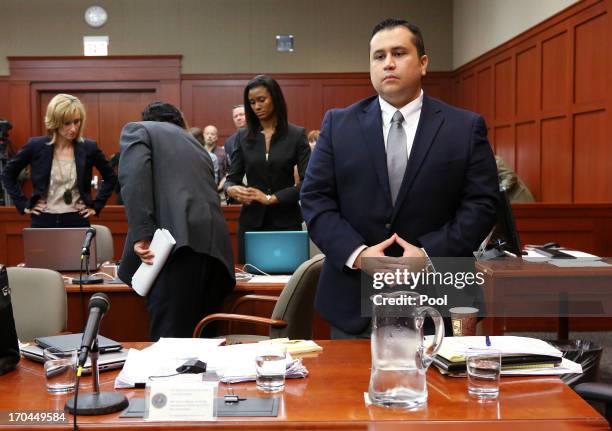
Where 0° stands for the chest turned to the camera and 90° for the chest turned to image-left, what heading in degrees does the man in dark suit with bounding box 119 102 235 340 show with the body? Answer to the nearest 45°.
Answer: approximately 135°

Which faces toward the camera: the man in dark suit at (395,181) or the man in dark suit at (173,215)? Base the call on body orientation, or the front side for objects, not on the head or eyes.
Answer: the man in dark suit at (395,181)

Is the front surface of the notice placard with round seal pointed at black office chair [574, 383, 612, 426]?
no

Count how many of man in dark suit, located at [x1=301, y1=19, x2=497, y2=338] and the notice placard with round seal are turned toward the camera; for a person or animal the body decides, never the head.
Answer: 2

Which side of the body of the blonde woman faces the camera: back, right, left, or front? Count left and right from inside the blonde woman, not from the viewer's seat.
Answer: front

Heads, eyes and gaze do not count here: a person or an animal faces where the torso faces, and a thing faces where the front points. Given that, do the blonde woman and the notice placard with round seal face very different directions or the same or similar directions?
same or similar directions

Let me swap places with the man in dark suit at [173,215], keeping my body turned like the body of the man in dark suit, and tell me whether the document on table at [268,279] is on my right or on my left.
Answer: on my right

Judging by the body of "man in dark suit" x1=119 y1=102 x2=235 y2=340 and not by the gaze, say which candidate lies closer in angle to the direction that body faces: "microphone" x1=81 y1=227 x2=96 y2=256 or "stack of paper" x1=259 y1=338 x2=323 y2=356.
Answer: the microphone

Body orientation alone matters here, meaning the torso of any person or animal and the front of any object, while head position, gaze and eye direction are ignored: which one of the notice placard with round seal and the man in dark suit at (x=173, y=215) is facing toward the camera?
the notice placard with round seal

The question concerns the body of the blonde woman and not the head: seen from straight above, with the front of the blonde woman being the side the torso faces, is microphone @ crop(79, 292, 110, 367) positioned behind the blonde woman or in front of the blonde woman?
in front

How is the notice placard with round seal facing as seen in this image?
toward the camera

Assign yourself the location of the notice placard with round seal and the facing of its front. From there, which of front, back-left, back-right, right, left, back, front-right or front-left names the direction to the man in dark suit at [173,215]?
back

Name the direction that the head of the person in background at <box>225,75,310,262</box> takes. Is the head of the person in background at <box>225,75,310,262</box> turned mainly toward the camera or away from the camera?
toward the camera

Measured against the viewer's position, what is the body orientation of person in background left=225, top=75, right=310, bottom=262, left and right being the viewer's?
facing the viewer and to the left of the viewer

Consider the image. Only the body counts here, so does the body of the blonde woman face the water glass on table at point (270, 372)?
yes
